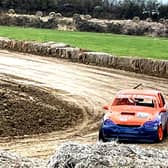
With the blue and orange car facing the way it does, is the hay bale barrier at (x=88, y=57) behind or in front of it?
behind

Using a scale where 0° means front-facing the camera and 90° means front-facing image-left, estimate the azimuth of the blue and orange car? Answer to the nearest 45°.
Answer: approximately 0°
